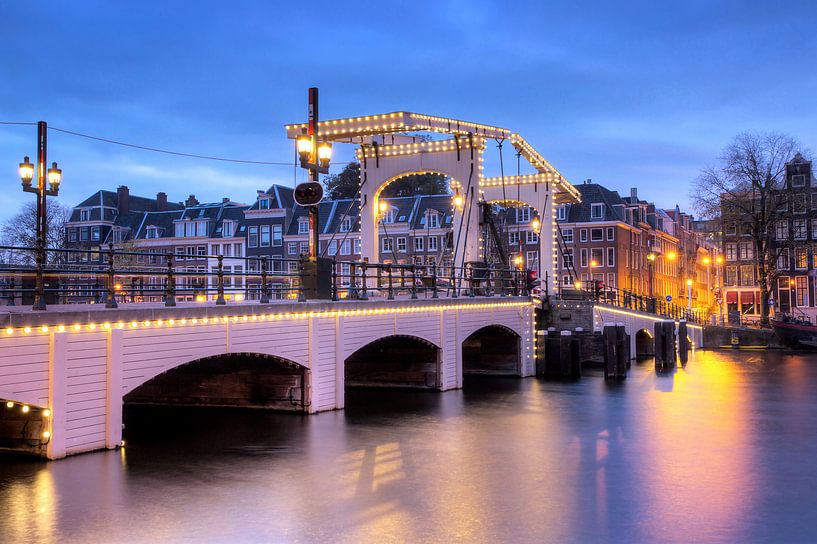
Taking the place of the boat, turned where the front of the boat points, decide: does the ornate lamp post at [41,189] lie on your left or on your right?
on your left

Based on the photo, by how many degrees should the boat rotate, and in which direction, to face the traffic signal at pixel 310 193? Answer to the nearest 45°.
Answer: approximately 90° to its left

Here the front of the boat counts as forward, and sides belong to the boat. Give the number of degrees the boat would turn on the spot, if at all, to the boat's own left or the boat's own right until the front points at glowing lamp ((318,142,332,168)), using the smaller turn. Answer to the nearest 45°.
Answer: approximately 90° to the boat's own left

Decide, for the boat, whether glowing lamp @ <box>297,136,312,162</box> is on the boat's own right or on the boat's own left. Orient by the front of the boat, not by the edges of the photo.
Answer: on the boat's own left

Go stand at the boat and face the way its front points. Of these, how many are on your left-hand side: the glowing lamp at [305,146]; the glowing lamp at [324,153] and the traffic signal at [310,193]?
3

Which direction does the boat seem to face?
to the viewer's left
